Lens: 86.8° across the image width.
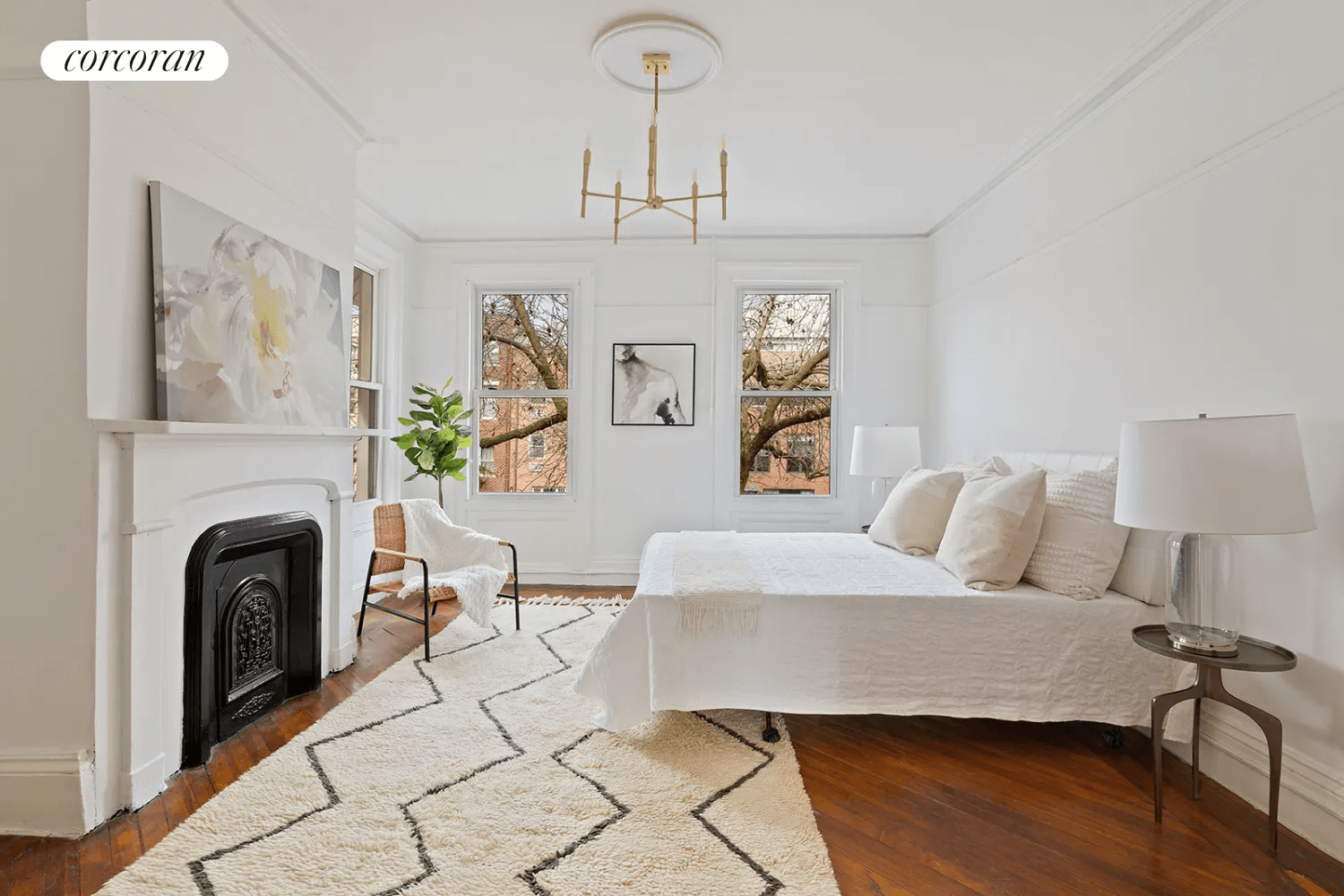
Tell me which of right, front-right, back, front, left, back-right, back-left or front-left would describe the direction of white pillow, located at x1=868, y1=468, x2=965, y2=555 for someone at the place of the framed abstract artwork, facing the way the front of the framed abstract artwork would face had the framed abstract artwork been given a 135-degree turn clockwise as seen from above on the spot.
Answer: back

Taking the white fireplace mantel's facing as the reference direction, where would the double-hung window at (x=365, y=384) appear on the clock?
The double-hung window is roughly at 8 o'clock from the white fireplace mantel.

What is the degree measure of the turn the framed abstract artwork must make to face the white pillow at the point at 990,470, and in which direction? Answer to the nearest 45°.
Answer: approximately 45° to its left

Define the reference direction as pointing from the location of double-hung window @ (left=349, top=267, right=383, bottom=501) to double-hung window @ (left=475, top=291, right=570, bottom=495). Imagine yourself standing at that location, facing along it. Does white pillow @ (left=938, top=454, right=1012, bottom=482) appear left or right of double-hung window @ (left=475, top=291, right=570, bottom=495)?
right

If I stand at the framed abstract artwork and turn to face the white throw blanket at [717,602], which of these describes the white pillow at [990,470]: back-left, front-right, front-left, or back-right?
front-left

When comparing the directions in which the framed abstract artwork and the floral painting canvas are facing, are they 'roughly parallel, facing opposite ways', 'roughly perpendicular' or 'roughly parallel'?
roughly perpendicular

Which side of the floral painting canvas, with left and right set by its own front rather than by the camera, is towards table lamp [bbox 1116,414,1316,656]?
front

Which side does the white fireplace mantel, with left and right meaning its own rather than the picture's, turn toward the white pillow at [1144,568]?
front

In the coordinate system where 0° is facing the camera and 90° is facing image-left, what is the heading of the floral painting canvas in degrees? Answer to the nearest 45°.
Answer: approximately 315°

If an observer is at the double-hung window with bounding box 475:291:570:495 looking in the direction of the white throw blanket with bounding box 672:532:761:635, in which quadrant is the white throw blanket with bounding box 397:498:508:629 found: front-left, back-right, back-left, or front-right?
front-right

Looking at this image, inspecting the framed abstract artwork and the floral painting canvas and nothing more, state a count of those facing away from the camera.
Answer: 0

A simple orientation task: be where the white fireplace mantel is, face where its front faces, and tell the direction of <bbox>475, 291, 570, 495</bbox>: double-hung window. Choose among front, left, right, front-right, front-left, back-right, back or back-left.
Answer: left

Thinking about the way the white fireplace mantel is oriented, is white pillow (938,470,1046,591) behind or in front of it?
in front

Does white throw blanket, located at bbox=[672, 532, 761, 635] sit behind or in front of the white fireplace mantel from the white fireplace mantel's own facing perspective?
in front

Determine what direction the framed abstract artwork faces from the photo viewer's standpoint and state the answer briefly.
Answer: facing the viewer

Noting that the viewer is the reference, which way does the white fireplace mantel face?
facing the viewer and to the right of the viewer

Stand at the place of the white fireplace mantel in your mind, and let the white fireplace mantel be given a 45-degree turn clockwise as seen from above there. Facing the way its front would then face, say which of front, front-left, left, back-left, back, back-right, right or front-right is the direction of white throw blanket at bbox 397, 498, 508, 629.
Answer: back-left
